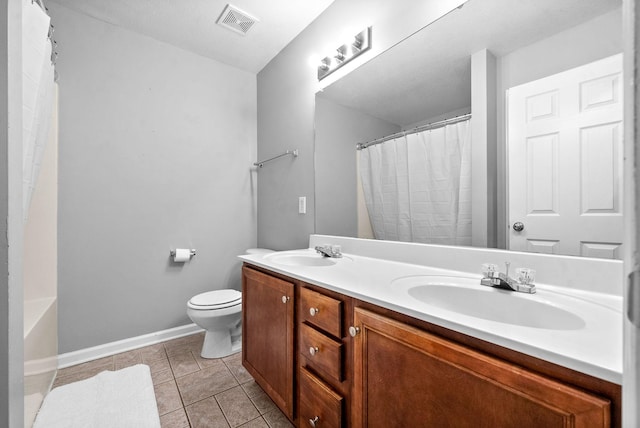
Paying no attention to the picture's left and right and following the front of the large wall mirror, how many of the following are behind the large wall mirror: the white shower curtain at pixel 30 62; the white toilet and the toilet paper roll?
0

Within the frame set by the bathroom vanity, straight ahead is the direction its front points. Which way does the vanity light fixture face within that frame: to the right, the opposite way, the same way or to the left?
the same way

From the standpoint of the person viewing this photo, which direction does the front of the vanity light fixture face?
facing the viewer and to the left of the viewer

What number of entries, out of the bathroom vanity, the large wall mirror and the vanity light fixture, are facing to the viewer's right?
0

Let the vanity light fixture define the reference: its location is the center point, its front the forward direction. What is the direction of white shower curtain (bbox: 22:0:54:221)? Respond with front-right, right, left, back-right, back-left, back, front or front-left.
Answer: front

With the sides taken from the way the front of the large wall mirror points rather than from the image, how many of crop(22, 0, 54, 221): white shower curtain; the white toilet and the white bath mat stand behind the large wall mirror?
0

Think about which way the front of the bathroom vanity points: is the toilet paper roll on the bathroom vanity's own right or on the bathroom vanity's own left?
on the bathroom vanity's own right

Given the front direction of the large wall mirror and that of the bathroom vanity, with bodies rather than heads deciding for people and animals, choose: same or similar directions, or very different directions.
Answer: same or similar directions
